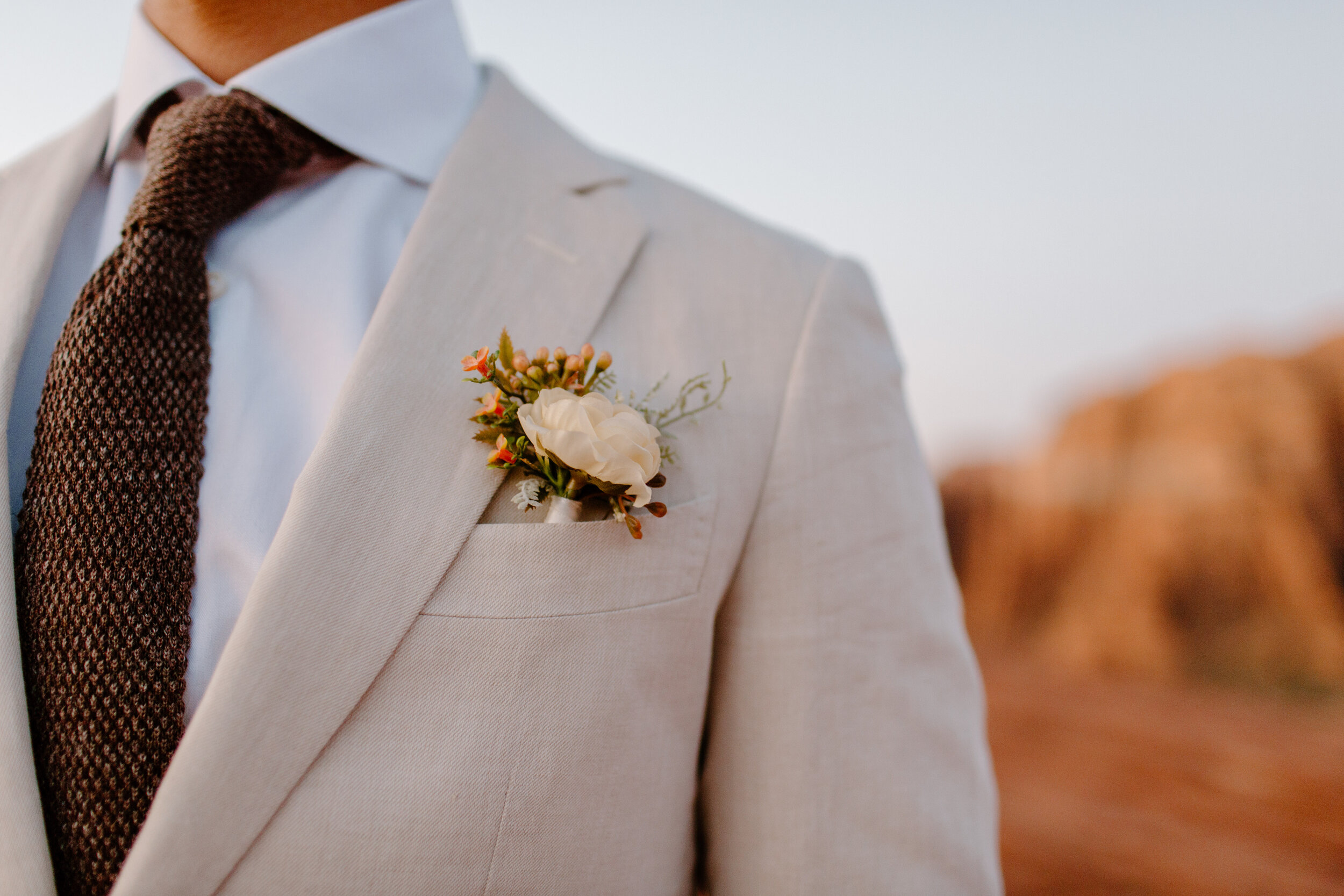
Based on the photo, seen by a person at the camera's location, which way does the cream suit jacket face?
facing the viewer and to the left of the viewer

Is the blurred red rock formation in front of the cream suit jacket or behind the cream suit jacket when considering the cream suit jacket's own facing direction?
behind
